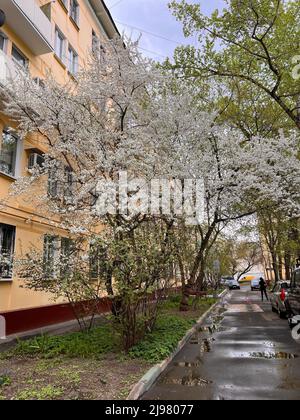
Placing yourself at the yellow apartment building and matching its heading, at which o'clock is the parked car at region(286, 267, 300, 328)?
The parked car is roughly at 11 o'clock from the yellow apartment building.

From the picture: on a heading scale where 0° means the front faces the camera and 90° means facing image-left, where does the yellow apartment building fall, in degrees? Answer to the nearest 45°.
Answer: approximately 315°

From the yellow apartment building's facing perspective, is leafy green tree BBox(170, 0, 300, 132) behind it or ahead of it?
ahead

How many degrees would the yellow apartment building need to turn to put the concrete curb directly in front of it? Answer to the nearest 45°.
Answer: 0° — it already faces it
